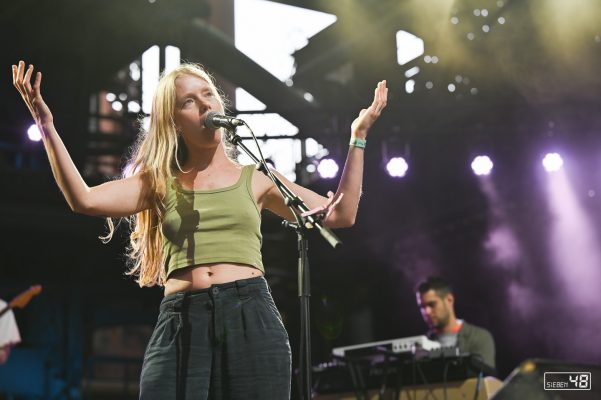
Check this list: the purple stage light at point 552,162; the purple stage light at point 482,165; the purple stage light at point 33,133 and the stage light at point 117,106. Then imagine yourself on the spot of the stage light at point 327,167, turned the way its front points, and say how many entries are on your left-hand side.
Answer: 2

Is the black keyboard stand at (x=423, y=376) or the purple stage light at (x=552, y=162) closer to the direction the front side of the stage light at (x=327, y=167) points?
the black keyboard stand

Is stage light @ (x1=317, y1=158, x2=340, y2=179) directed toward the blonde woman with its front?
yes

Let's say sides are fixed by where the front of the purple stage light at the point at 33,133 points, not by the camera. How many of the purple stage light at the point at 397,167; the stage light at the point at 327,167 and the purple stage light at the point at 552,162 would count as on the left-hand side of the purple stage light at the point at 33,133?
3

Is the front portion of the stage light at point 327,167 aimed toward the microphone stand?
yes

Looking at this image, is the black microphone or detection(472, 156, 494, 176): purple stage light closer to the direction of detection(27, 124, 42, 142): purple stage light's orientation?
the black microphone

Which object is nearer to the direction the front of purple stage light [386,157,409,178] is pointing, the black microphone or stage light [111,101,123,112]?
the black microphone
